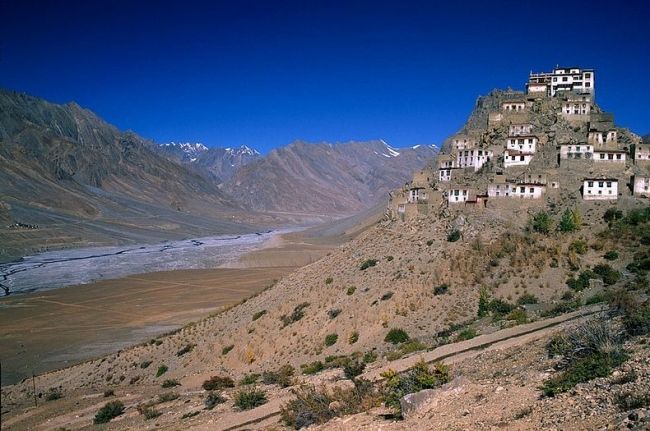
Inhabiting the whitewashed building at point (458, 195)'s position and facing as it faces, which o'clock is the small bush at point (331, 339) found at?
The small bush is roughly at 1 o'clock from the whitewashed building.

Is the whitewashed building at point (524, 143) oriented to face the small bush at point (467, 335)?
yes

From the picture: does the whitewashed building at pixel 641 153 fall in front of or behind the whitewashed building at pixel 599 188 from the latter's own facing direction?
behind

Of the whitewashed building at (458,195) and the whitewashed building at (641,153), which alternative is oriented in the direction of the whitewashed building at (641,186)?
the whitewashed building at (641,153)

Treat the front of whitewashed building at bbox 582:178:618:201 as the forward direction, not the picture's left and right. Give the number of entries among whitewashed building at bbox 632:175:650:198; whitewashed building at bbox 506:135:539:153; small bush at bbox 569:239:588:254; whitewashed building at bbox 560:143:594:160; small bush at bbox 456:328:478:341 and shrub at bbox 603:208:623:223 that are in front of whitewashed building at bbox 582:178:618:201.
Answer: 3

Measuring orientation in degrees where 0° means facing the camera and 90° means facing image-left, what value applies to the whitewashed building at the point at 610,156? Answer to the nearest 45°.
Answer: approximately 0°
